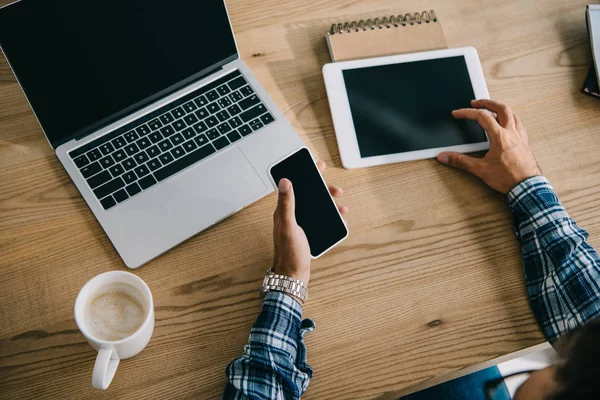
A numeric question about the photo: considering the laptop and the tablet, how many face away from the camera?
0

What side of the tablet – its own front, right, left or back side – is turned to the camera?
front

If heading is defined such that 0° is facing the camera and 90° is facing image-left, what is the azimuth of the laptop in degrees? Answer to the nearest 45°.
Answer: approximately 315°
